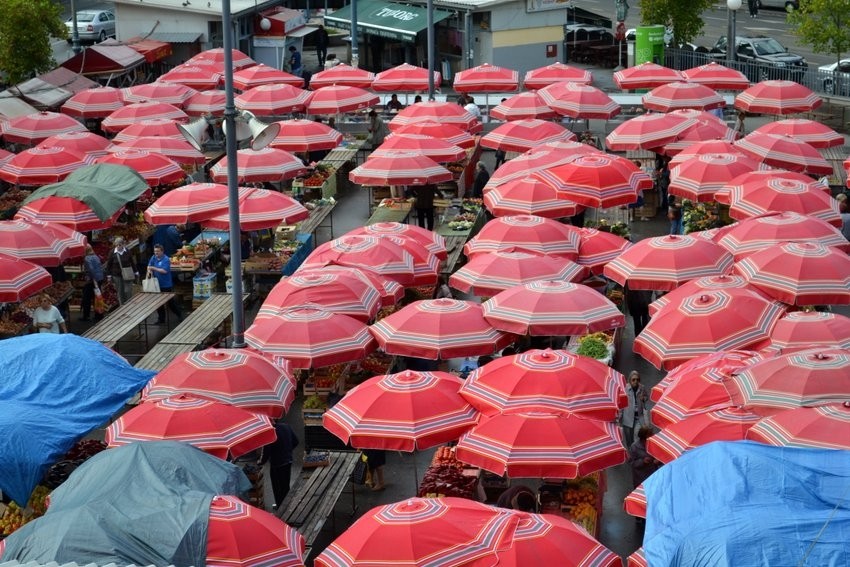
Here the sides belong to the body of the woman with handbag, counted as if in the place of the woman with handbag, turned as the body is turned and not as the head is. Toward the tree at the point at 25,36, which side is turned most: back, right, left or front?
back

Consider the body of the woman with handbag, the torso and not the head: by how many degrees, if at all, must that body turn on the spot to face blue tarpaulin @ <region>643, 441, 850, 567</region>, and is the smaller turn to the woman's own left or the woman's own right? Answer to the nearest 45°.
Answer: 0° — they already face it

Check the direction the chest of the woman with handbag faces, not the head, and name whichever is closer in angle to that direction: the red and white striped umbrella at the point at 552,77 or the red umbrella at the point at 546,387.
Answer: the red umbrella

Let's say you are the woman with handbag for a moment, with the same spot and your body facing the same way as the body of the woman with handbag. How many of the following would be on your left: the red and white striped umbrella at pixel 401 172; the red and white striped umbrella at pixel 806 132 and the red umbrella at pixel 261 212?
3

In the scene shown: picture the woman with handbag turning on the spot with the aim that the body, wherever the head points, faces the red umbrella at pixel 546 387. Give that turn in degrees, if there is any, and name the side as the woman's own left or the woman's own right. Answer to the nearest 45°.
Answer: approximately 45° to the woman's own left

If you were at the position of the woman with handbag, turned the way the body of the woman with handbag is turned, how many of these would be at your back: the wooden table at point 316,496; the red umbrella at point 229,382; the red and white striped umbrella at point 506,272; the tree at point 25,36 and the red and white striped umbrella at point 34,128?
2

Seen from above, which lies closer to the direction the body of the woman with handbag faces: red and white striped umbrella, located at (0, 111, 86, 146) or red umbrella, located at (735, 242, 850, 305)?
the red umbrella

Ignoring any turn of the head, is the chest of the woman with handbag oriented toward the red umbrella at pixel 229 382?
yes

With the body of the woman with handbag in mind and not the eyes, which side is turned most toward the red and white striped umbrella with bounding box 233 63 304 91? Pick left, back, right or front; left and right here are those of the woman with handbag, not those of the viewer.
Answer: back

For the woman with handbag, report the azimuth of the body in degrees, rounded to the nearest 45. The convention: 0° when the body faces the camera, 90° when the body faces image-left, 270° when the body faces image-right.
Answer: approximately 0°

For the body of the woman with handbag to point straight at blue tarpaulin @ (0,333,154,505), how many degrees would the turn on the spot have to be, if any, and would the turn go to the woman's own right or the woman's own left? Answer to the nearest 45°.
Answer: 0° — they already face it

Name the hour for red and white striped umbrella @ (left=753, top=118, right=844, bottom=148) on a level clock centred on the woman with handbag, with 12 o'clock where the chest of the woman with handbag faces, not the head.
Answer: The red and white striped umbrella is roughly at 9 o'clock from the woman with handbag.
